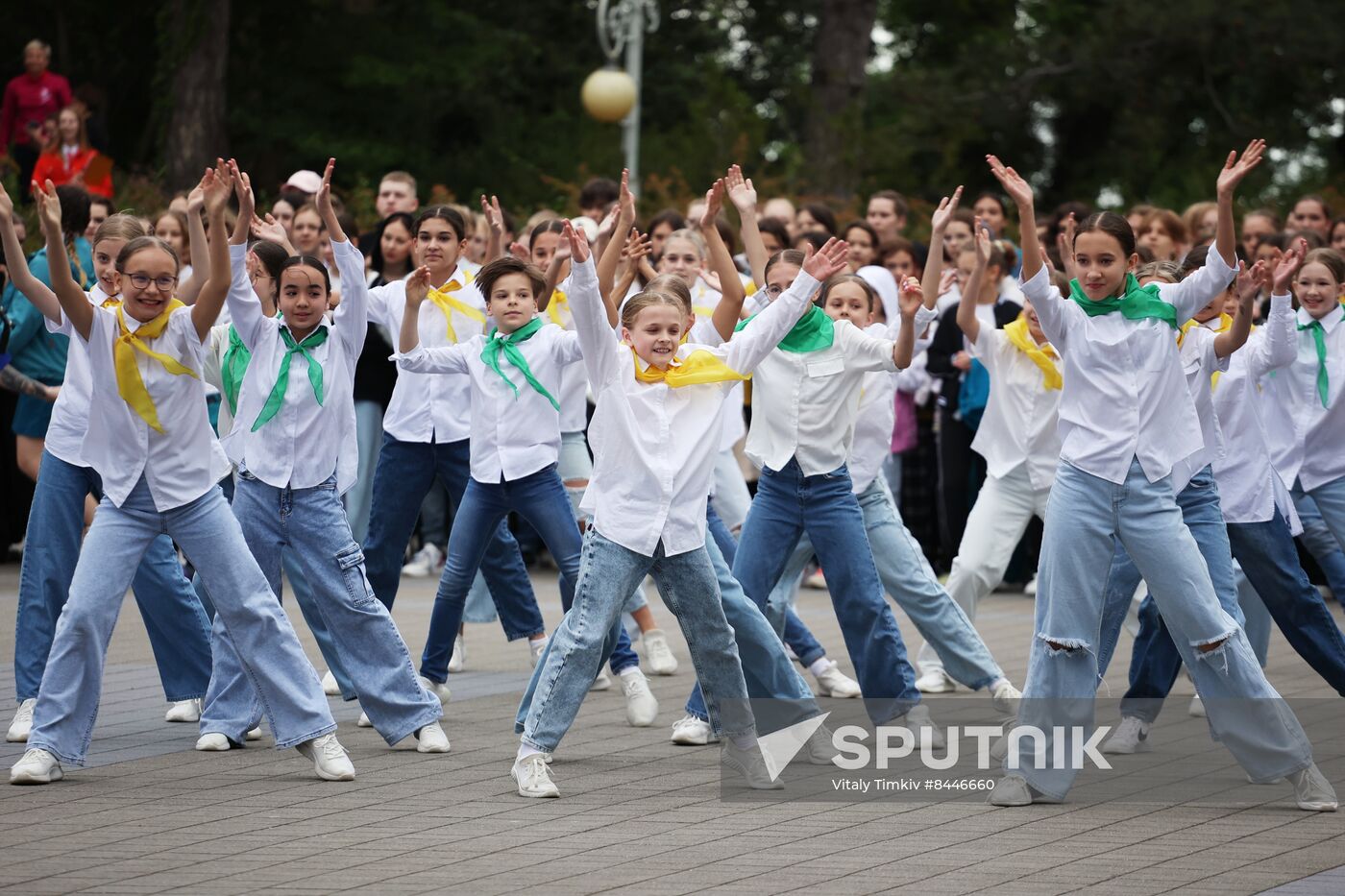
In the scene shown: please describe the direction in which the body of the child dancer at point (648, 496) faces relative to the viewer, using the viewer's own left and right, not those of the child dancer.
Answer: facing the viewer

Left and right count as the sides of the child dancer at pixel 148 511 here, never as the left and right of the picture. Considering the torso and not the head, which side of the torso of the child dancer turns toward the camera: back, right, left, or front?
front

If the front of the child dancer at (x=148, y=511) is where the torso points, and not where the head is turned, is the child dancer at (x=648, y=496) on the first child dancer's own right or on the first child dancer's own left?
on the first child dancer's own left

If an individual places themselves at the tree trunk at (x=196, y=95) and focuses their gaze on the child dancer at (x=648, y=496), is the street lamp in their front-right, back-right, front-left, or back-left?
front-left

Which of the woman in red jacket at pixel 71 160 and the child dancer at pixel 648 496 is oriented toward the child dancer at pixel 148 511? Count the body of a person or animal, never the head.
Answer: the woman in red jacket

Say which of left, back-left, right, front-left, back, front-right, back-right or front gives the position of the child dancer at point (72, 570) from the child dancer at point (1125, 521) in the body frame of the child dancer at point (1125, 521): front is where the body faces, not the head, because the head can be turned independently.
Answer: right

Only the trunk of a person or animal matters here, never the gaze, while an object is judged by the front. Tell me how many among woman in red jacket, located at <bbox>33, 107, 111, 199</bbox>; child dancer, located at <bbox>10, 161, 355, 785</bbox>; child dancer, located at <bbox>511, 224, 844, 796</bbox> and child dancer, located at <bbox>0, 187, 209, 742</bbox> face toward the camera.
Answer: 4

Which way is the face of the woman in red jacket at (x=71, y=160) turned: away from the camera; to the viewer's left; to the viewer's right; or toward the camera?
toward the camera

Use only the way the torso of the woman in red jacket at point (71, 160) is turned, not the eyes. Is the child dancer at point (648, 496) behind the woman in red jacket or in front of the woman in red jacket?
in front

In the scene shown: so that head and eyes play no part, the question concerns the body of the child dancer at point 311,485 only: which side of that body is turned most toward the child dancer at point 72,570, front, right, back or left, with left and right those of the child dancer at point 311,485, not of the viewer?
right

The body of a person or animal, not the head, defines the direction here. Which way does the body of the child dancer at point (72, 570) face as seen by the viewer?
toward the camera

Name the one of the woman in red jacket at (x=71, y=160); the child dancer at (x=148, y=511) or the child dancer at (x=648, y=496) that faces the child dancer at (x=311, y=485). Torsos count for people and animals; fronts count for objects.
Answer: the woman in red jacket

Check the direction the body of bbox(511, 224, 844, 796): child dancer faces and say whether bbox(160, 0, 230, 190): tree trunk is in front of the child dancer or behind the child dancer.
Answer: behind
